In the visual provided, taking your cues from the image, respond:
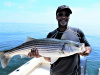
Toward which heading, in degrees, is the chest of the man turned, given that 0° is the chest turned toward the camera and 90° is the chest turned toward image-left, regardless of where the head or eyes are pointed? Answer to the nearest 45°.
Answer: approximately 0°
